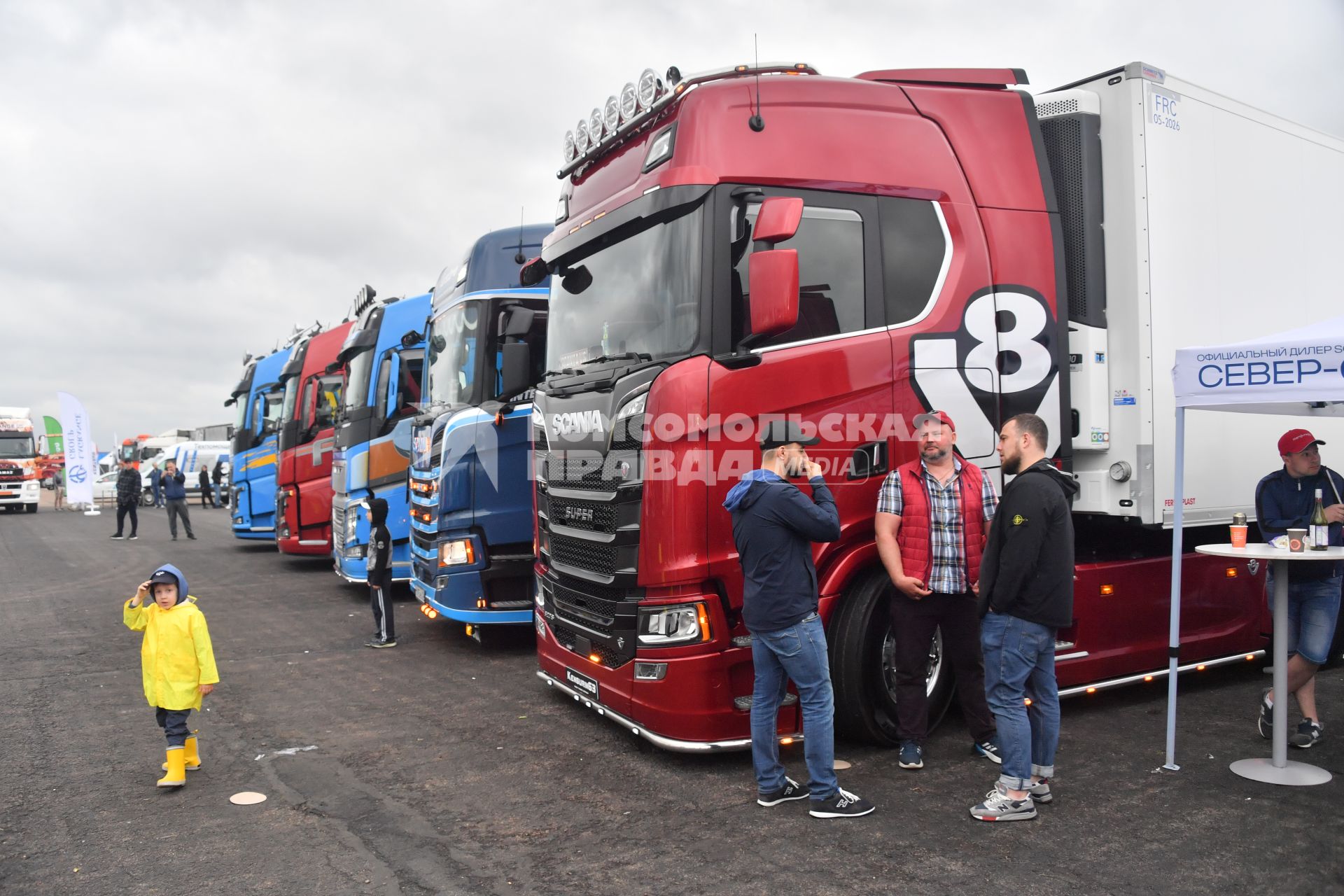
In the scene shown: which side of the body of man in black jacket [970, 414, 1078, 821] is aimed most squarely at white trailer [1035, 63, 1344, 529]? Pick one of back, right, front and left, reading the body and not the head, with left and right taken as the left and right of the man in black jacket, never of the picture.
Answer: right

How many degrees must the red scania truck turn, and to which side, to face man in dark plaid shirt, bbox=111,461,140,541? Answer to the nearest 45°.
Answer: approximately 90° to its right

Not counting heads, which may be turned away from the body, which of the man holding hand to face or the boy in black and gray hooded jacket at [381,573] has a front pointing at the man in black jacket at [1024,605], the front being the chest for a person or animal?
the man holding hand to face

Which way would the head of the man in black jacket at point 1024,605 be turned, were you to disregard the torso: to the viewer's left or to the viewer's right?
to the viewer's left

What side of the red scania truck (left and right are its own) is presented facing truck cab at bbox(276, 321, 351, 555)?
right

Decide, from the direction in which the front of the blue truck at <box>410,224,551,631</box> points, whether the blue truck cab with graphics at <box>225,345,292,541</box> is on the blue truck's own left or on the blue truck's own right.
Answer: on the blue truck's own right

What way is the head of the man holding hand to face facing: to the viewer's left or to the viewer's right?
to the viewer's right

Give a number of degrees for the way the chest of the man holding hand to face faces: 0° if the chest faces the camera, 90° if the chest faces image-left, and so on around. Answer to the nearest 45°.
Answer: approximately 270°

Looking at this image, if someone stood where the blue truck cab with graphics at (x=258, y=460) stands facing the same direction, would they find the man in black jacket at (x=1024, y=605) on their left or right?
on their left

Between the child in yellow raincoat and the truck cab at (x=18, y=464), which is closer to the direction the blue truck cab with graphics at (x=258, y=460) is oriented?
the child in yellow raincoat
